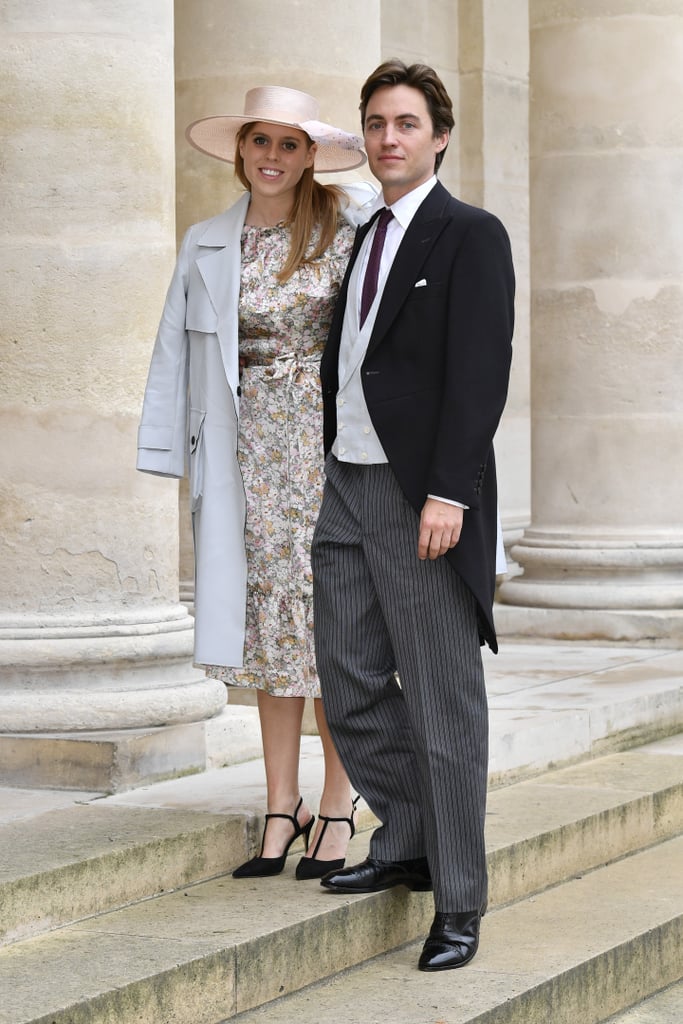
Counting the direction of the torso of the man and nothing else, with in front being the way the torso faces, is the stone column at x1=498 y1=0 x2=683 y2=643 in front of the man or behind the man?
behind

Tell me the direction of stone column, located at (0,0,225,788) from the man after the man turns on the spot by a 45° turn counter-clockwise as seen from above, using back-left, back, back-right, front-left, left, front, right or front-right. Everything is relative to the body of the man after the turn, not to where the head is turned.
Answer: back-right

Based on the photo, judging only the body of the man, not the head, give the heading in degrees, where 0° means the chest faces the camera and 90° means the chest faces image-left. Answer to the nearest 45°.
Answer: approximately 45°

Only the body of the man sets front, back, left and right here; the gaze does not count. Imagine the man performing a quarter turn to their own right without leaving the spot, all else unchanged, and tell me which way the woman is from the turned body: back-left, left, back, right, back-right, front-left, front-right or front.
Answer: front

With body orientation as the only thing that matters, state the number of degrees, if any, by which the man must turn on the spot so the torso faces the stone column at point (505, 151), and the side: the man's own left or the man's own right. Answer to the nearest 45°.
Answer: approximately 135° to the man's own right

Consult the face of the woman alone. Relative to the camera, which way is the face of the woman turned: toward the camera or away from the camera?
toward the camera
